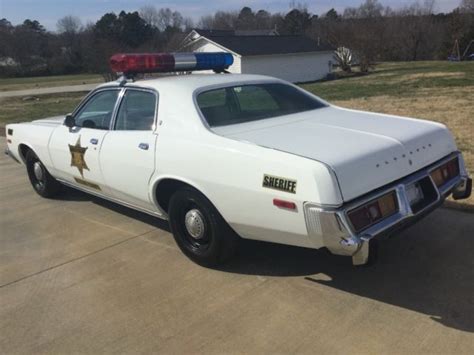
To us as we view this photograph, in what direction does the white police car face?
facing away from the viewer and to the left of the viewer
